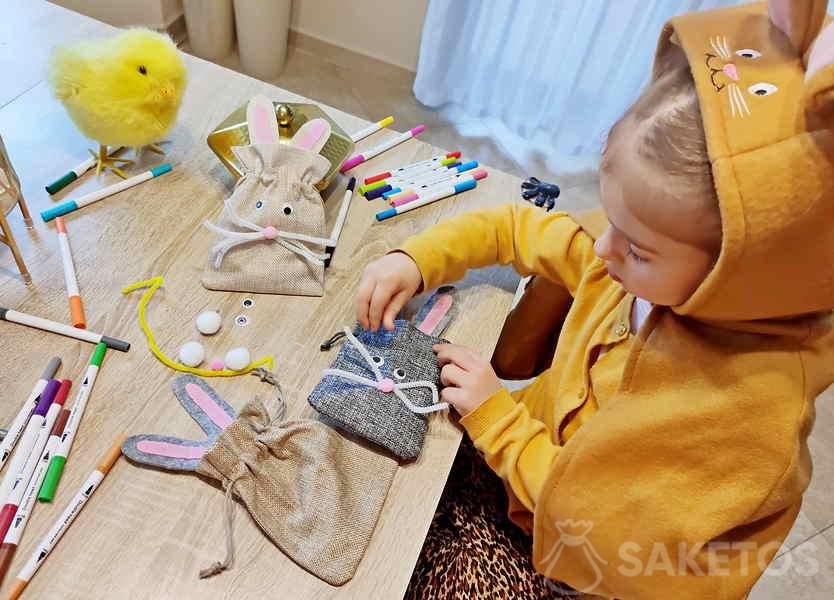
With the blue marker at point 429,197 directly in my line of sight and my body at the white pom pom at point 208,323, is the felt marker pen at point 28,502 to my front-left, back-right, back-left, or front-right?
back-right

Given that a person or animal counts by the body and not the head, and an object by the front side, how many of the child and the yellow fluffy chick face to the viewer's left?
1

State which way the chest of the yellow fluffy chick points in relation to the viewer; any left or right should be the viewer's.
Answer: facing the viewer and to the right of the viewer

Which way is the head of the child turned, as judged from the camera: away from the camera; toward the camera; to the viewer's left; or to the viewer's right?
to the viewer's left

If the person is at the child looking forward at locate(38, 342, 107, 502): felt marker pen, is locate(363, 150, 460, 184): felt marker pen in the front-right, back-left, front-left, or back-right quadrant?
front-right

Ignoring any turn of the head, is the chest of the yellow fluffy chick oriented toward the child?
yes

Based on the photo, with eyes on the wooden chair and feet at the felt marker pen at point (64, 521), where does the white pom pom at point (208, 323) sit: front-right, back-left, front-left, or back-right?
front-right

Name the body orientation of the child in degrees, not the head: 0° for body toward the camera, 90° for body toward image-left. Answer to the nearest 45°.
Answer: approximately 90°

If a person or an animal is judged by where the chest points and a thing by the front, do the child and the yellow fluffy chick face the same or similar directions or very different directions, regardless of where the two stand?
very different directions

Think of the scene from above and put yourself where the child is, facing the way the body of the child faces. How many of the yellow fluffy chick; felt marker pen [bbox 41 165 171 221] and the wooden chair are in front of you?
3

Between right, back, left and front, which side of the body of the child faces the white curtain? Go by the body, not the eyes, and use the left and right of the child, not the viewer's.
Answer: right
